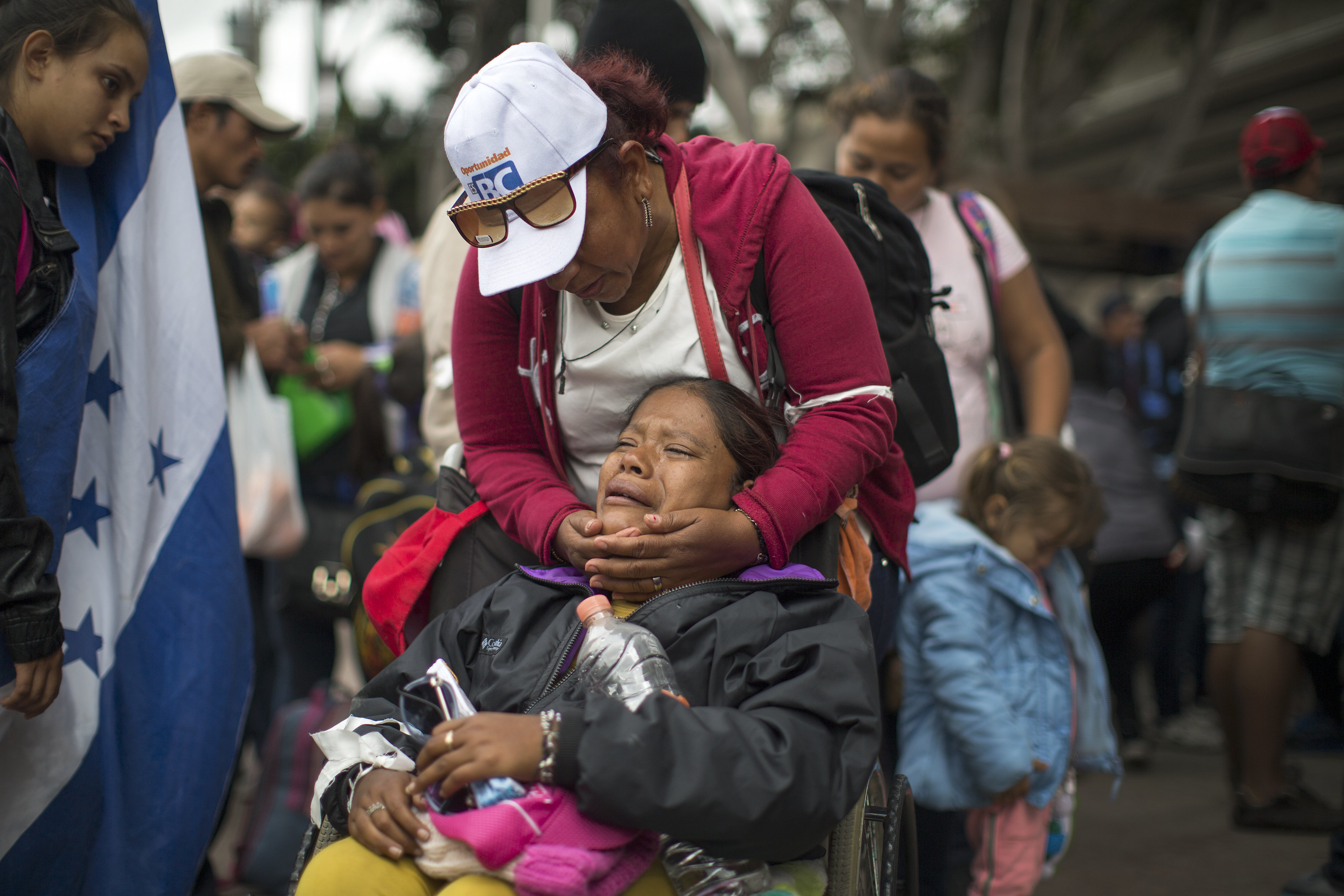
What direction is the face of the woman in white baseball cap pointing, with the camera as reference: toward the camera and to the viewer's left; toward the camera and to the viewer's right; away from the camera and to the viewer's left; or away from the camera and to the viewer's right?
toward the camera and to the viewer's left

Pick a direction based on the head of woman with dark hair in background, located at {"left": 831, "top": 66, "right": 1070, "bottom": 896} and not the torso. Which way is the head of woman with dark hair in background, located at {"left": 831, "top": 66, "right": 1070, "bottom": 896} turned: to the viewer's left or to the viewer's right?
to the viewer's left

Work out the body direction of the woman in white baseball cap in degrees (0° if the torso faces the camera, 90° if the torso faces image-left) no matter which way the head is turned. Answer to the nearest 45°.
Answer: approximately 45°

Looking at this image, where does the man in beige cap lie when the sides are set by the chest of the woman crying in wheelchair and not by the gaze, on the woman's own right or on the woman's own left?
on the woman's own right

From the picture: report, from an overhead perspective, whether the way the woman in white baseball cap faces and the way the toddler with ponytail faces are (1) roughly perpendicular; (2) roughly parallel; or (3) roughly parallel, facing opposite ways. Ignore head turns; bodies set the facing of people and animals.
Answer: roughly perpendicular

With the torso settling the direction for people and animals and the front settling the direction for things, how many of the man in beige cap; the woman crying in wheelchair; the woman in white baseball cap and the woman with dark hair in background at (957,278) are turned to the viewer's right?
1

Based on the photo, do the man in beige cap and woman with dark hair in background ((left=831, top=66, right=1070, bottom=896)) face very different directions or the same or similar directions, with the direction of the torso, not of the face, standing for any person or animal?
very different directions

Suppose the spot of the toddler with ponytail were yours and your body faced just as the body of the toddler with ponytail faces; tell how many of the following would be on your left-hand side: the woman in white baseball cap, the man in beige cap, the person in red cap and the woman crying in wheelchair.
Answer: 1

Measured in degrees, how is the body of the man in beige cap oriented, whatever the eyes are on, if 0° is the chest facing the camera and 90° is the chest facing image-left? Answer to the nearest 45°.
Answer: approximately 270°

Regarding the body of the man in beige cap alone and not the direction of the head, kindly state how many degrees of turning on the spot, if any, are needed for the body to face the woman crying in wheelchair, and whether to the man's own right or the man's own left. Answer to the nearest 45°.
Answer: approximately 90° to the man's own right

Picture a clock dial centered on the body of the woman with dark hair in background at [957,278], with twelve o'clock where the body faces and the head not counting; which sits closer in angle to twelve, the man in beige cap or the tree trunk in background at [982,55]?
the man in beige cap

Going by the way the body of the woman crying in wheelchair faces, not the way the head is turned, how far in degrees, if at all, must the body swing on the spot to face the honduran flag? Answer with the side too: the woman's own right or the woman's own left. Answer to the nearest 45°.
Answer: approximately 90° to the woman's own right

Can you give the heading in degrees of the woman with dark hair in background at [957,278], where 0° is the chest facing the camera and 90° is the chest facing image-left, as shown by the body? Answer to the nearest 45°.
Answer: approximately 45°

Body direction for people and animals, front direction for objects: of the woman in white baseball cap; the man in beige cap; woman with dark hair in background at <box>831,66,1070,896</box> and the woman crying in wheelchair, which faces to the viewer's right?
the man in beige cap
